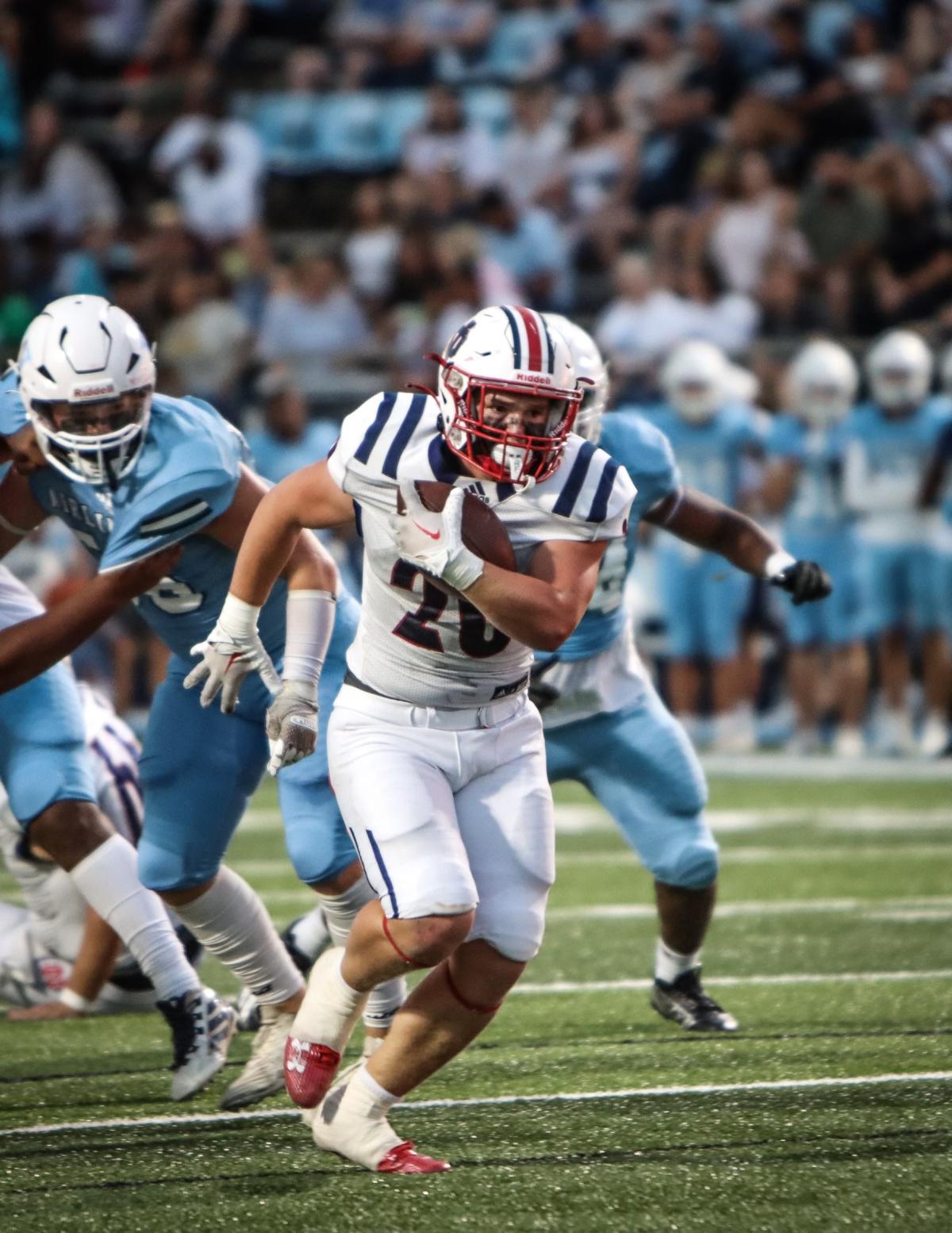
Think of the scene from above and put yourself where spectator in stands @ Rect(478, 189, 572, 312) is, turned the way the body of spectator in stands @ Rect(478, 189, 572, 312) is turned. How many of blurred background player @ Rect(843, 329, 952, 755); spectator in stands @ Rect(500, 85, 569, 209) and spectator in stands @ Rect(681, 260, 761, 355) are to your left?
2

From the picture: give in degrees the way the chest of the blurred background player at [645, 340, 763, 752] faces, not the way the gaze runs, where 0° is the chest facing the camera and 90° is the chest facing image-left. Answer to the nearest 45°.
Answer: approximately 0°

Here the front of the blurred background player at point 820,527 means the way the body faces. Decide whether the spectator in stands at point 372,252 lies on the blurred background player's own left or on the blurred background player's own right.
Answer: on the blurred background player's own right

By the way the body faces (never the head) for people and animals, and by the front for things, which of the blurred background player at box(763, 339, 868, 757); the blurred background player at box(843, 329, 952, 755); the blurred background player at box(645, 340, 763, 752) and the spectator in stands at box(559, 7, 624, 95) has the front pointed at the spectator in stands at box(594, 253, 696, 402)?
the spectator in stands at box(559, 7, 624, 95)

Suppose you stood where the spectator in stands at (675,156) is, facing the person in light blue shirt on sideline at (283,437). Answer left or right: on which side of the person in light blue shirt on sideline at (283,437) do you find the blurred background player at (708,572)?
left

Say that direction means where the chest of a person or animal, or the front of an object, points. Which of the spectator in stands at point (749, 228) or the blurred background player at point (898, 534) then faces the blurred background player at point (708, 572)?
the spectator in stands

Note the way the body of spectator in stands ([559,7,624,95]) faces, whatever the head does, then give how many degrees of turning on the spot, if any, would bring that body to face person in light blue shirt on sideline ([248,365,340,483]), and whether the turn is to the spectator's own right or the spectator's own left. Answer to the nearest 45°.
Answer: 0° — they already face them
